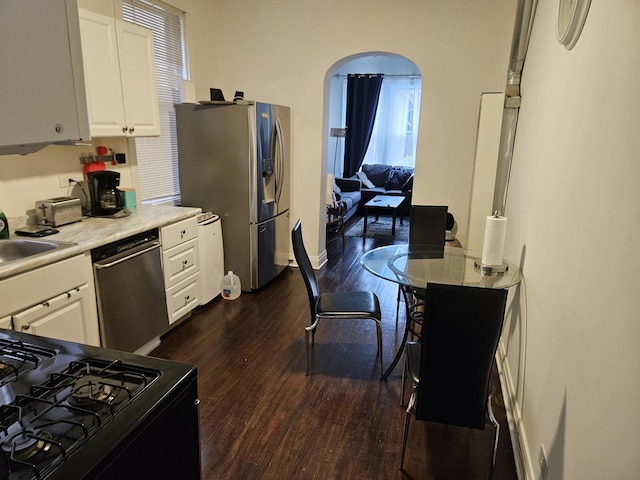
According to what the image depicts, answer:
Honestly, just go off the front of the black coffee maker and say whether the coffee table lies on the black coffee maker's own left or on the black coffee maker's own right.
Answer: on the black coffee maker's own left

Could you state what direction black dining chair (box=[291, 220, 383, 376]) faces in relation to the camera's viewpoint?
facing to the right of the viewer

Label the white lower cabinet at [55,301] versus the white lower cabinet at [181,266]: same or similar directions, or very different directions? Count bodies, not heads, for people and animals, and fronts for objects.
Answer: same or similar directions

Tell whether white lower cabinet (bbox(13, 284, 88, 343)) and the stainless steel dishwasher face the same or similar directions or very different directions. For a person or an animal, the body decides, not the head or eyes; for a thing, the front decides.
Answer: same or similar directions

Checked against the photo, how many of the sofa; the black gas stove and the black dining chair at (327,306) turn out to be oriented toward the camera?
1

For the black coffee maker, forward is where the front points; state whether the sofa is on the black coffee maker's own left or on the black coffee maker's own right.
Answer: on the black coffee maker's own left

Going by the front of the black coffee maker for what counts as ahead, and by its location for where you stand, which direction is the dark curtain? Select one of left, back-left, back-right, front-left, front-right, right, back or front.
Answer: left

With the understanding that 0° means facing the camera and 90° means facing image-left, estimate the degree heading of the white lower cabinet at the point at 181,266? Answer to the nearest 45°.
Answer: approximately 315°

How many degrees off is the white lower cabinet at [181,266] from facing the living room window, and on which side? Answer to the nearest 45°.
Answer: approximately 90° to its left

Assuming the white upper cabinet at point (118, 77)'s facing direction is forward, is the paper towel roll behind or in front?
in front

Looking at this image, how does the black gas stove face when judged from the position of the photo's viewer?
facing away from the viewer and to the right of the viewer

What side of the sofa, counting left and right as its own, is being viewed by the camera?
front

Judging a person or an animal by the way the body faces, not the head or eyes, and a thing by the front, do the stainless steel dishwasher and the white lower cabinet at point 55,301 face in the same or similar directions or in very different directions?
same or similar directions

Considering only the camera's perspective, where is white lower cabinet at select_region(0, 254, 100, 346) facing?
facing the viewer and to the right of the viewer

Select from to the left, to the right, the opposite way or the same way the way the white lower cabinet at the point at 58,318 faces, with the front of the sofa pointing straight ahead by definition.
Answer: to the left
